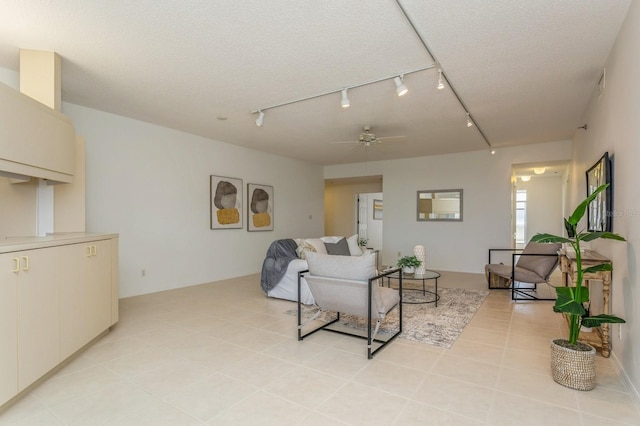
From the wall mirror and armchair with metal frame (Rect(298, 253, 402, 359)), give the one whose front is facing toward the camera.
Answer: the wall mirror

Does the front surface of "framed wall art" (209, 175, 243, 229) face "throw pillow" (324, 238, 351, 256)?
yes

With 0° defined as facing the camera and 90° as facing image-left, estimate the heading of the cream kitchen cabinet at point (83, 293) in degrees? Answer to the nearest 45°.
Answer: approximately 315°

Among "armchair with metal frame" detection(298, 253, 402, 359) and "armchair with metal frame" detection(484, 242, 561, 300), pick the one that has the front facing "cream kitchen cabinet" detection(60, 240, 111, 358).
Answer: "armchair with metal frame" detection(484, 242, 561, 300)

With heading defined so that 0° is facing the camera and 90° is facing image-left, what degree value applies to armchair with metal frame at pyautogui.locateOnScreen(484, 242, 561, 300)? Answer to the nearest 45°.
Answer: approximately 45°

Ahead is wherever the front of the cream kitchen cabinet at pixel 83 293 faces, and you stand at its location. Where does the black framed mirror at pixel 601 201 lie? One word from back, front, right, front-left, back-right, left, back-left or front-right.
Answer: front

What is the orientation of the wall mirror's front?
toward the camera

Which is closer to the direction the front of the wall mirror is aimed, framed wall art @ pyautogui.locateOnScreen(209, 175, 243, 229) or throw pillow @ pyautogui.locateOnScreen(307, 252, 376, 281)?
the throw pillow

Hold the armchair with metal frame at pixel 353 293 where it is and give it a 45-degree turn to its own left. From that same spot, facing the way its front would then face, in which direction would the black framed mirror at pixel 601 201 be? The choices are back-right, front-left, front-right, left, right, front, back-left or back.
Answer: right

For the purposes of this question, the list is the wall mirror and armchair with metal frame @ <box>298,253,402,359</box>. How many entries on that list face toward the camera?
1

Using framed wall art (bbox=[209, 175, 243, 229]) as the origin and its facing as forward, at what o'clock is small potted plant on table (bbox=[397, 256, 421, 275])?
The small potted plant on table is roughly at 12 o'clock from the framed wall art.

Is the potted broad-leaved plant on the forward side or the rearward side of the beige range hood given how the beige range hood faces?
on the forward side

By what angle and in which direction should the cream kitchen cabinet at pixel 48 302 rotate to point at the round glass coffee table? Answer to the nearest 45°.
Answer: approximately 45° to its left

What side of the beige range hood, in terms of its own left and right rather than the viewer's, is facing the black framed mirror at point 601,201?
front

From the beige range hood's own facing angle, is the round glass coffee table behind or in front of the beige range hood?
in front

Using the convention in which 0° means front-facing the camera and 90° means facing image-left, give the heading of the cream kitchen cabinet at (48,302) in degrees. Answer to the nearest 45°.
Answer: approximately 315°

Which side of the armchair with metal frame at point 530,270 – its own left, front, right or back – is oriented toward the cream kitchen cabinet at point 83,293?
front

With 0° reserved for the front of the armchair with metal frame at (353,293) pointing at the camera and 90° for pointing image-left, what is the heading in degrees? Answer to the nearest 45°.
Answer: approximately 225°

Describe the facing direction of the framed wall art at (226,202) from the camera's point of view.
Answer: facing the viewer and to the right of the viewer
